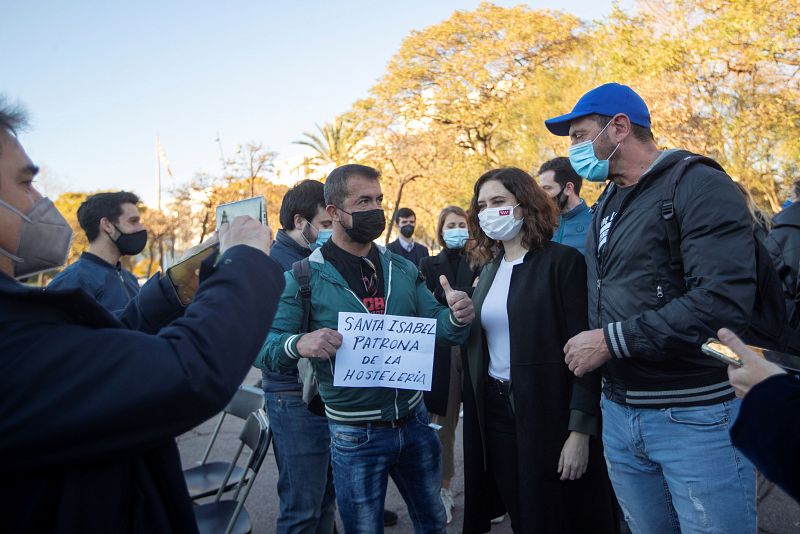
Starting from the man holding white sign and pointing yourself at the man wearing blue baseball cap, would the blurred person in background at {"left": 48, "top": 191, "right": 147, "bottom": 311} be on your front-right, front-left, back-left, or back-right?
back-left

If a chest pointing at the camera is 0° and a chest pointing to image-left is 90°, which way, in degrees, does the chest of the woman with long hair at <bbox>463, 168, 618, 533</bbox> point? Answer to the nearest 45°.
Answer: approximately 45°

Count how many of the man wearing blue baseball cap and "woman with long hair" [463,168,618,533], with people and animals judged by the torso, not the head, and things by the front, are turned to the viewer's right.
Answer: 0

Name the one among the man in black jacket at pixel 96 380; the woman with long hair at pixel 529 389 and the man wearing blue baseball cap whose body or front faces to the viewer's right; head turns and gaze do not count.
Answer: the man in black jacket

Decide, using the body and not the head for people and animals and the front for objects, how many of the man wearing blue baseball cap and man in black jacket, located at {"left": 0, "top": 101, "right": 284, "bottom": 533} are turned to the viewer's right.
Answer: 1

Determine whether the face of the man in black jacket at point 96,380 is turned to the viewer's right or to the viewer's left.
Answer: to the viewer's right

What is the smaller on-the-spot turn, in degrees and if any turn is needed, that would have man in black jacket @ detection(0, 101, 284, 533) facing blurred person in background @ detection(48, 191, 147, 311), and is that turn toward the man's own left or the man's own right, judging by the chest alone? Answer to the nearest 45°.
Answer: approximately 90° to the man's own left

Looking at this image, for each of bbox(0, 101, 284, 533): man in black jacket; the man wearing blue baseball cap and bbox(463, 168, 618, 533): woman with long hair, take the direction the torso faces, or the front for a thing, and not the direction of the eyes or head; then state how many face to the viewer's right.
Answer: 1

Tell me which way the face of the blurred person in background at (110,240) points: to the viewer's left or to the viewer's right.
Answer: to the viewer's right

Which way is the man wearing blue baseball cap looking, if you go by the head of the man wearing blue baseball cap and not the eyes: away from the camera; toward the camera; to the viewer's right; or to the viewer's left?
to the viewer's left

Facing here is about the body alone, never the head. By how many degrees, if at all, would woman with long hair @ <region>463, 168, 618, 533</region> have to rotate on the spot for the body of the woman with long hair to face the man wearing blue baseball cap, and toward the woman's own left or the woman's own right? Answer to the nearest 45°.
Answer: approximately 90° to the woman's own left

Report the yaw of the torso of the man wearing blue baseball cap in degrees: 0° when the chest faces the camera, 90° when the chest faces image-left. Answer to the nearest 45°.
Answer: approximately 45°

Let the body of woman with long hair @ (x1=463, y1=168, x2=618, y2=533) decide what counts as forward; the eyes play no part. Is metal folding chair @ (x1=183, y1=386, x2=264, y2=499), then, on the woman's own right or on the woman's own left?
on the woman's own right

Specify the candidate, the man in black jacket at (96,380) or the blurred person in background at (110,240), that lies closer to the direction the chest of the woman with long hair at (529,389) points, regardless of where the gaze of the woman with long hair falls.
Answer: the man in black jacket
